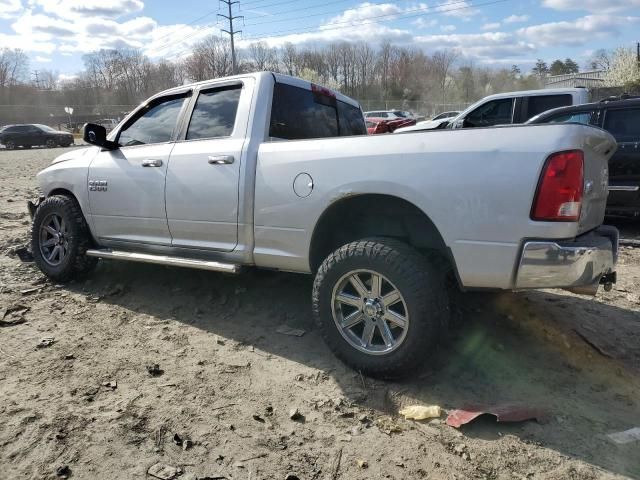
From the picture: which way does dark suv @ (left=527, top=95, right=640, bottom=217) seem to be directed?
to the viewer's left

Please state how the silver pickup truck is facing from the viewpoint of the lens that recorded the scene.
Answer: facing away from the viewer and to the left of the viewer

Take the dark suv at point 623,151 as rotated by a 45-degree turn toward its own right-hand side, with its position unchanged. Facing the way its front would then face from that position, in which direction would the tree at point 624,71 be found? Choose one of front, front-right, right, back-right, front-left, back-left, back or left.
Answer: front-right

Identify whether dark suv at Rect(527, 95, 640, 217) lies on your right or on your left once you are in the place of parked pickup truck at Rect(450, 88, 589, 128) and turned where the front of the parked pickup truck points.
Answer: on your left

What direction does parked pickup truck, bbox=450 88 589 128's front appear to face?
to the viewer's left

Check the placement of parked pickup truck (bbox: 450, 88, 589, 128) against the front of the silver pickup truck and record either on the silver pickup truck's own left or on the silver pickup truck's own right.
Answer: on the silver pickup truck's own right

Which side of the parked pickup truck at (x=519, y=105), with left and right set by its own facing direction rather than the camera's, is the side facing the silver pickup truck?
left

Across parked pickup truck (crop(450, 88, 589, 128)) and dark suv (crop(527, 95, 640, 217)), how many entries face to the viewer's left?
2

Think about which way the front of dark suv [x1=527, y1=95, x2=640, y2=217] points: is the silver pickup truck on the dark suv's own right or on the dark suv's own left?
on the dark suv's own left

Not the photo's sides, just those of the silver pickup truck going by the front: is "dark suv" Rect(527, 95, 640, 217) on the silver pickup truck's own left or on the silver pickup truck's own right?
on the silver pickup truck's own right

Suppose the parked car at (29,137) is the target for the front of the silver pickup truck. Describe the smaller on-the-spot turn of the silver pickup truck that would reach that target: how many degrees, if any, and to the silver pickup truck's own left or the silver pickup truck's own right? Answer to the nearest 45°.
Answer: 0° — it already faces it

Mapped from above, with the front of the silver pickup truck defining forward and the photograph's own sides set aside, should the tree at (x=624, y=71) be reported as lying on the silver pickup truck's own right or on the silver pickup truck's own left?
on the silver pickup truck's own right

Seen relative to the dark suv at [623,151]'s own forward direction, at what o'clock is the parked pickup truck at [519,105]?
The parked pickup truck is roughly at 2 o'clock from the dark suv.
